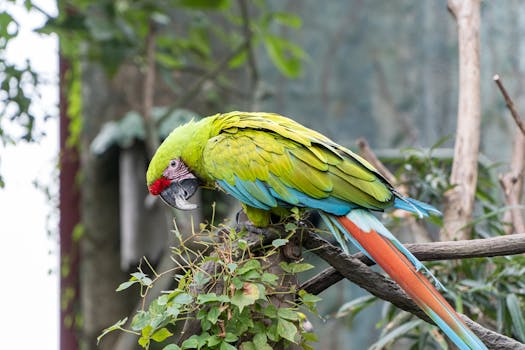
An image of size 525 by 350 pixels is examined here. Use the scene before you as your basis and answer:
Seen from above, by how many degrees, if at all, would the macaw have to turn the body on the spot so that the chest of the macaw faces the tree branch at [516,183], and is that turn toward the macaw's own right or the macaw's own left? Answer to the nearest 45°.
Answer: approximately 135° to the macaw's own right

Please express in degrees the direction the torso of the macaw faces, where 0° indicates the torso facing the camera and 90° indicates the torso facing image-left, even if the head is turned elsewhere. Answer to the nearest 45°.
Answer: approximately 90°

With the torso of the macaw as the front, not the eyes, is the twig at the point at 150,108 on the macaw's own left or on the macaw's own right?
on the macaw's own right

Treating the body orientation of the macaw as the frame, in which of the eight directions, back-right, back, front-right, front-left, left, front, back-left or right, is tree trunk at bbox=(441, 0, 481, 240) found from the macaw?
back-right

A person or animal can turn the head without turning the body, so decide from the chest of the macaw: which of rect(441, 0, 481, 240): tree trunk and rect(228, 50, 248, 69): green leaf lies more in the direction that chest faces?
the green leaf
